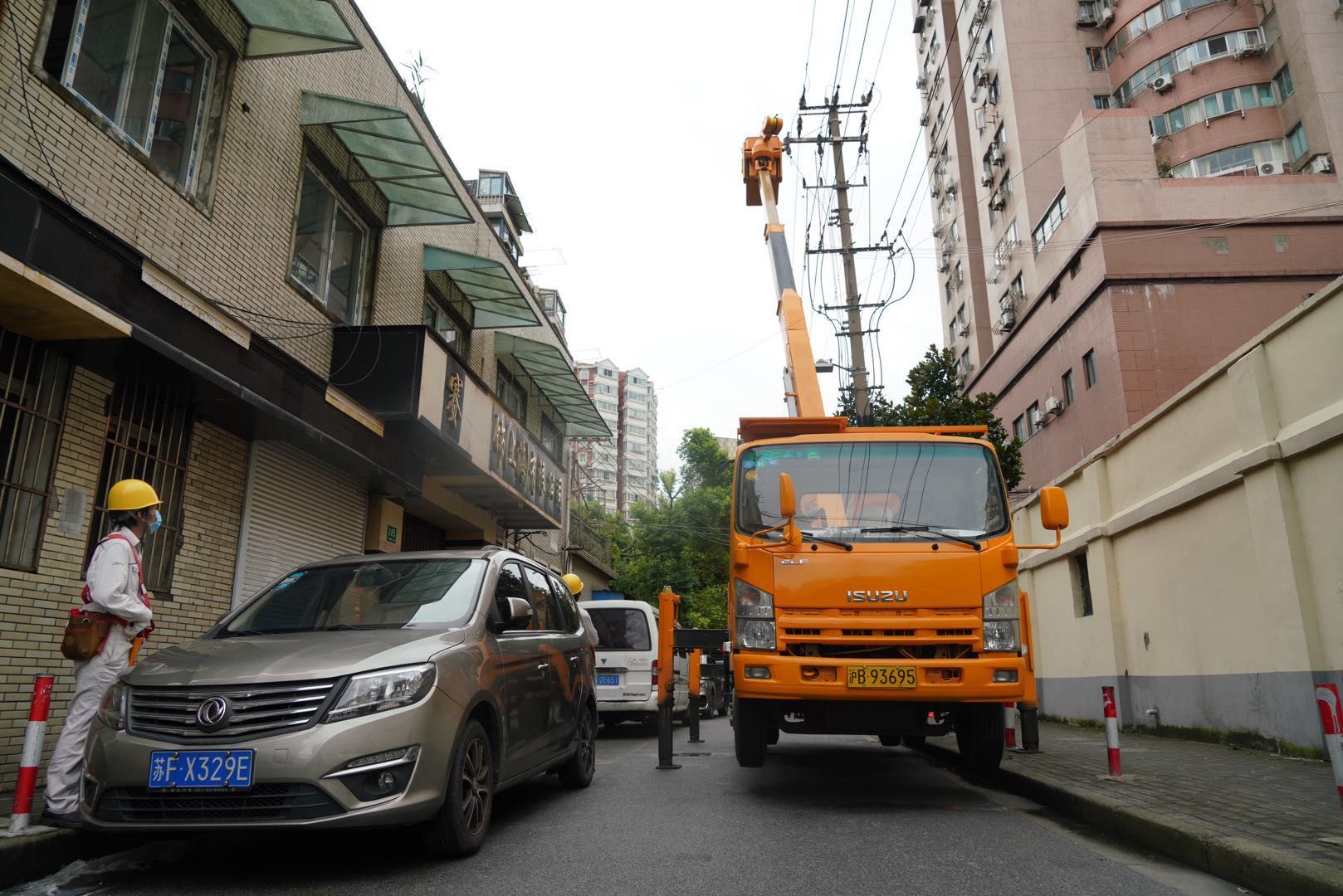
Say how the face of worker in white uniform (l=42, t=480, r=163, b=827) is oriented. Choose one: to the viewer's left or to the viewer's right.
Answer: to the viewer's right

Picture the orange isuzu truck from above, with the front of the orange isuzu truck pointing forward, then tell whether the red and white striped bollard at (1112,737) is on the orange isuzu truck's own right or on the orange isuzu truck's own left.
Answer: on the orange isuzu truck's own left

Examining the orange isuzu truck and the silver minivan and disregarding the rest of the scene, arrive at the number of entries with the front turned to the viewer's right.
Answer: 0

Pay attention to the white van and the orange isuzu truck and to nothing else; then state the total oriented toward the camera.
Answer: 1

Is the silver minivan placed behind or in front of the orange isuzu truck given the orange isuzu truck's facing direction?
in front

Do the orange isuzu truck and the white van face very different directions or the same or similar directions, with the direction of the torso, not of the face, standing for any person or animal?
very different directions

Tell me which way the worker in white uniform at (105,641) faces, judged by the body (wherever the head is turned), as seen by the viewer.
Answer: to the viewer's right

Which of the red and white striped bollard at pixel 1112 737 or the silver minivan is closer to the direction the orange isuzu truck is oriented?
the silver minivan

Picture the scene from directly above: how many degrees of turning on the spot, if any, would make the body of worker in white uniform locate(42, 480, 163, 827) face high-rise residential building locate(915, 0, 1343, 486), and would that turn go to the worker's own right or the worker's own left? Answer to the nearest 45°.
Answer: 0° — they already face it

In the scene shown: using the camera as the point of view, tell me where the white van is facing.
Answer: facing away from the viewer

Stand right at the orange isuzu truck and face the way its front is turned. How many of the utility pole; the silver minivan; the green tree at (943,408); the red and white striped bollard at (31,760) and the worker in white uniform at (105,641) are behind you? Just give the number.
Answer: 2
